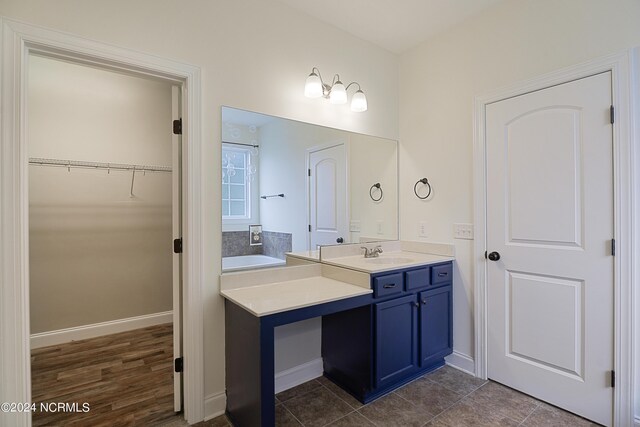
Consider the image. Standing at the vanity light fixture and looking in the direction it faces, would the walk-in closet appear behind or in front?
behind

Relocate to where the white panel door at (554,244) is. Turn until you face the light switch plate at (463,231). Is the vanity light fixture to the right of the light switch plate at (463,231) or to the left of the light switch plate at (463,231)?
left

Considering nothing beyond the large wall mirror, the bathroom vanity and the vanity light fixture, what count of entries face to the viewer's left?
0

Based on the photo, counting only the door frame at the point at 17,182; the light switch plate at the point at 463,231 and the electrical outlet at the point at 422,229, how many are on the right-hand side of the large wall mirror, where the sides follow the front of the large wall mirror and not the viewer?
1

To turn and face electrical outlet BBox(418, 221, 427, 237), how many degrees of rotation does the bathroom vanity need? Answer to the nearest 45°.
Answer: approximately 90° to its left

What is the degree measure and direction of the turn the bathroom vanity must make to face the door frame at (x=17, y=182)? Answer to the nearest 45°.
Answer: approximately 90° to its right

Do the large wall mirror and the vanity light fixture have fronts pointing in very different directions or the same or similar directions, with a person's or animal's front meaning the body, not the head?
same or similar directions

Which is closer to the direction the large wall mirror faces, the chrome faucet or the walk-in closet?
the chrome faucet

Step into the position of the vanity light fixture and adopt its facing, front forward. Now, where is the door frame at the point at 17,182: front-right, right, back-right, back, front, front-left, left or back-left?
right

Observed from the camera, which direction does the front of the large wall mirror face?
facing the viewer and to the right of the viewer

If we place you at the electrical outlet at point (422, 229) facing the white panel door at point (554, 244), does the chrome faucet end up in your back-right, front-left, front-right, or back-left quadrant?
back-right
